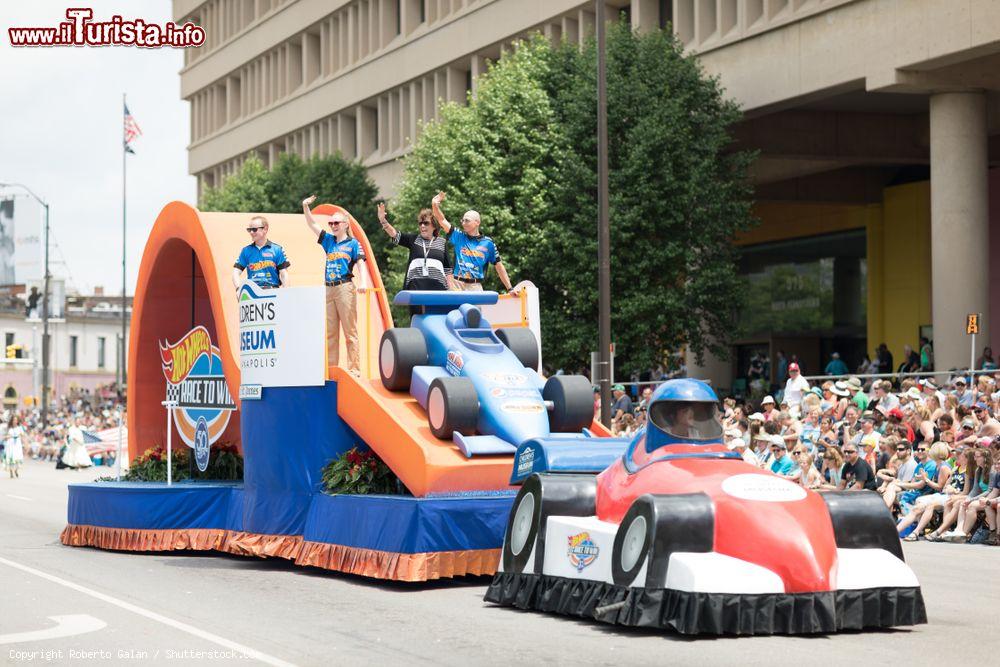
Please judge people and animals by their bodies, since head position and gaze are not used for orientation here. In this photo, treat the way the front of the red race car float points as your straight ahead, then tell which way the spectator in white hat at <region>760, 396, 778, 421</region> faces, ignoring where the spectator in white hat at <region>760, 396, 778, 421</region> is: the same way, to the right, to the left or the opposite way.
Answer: to the right

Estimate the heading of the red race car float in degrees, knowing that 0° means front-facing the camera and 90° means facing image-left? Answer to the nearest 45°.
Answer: approximately 315°

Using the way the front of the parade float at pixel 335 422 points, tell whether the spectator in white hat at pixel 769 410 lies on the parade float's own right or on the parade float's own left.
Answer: on the parade float's own left

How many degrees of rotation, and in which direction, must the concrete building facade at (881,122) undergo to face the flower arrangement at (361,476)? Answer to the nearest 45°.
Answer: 0° — it already faces it

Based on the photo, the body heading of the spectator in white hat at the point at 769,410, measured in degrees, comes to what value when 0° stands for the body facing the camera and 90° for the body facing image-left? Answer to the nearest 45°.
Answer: approximately 45°

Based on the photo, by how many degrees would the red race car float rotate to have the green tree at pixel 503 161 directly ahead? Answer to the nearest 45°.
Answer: approximately 135° to its left

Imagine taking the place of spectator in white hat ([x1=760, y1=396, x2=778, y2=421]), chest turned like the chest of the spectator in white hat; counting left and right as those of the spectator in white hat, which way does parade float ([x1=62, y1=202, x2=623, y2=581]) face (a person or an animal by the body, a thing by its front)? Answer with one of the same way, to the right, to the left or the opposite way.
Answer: to the left

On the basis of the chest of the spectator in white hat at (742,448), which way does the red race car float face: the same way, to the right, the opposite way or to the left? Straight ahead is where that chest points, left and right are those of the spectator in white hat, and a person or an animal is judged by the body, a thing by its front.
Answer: to the left

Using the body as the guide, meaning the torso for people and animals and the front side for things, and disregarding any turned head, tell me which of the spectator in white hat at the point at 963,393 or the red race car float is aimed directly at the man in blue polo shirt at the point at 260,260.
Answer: the spectator in white hat
